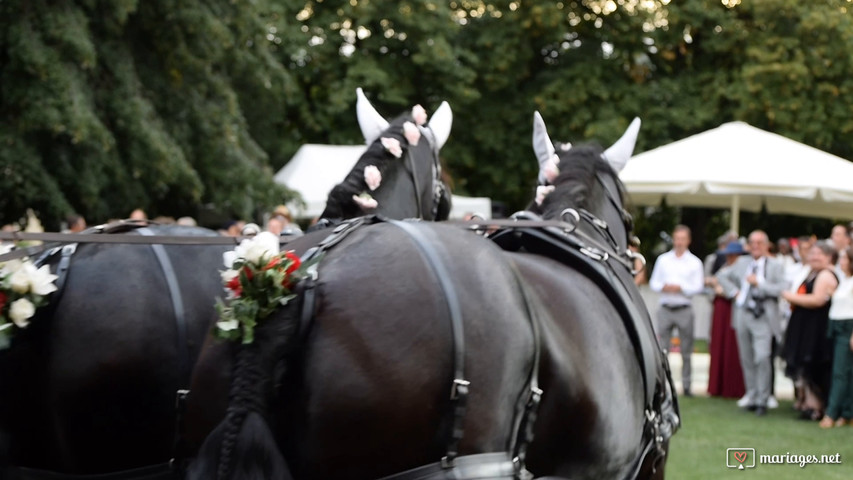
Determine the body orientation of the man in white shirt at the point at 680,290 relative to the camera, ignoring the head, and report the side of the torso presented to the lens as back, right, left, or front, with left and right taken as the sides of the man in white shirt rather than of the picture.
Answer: front

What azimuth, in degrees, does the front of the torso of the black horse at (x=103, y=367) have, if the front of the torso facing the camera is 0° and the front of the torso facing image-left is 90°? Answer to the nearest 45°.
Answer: approximately 225°

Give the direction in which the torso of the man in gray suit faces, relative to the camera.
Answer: toward the camera

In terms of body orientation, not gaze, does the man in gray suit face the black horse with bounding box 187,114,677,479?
yes

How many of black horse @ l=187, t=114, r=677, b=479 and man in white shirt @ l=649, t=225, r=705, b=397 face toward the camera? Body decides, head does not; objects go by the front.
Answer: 1

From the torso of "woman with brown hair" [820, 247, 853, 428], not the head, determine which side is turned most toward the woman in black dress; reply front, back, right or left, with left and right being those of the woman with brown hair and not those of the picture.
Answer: right

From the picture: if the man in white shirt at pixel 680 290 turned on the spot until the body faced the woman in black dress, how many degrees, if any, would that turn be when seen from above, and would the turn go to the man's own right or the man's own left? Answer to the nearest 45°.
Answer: approximately 45° to the man's own left

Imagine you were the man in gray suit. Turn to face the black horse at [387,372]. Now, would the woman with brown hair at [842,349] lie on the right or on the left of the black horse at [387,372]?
left

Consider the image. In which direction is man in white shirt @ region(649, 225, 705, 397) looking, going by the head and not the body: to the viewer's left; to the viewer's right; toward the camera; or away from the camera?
toward the camera

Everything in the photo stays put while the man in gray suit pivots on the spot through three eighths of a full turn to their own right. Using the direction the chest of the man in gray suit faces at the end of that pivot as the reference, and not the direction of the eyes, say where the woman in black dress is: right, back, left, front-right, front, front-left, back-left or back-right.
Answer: back

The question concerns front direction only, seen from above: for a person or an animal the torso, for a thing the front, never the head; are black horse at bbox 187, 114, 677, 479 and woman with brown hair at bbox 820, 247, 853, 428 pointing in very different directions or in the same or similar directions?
very different directions

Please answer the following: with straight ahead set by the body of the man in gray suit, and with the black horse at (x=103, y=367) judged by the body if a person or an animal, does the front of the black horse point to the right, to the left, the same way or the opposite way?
the opposite way

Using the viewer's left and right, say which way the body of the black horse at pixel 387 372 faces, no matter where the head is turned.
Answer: facing away from the viewer and to the right of the viewer

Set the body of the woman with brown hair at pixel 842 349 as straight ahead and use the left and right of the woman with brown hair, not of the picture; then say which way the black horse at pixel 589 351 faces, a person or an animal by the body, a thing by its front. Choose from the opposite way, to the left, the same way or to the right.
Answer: the opposite way
